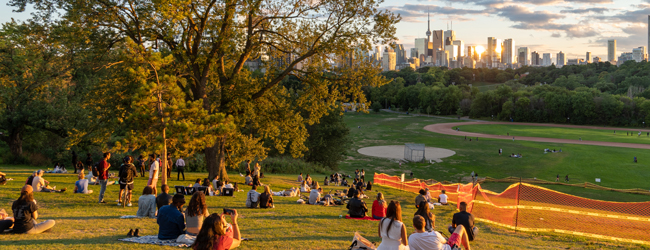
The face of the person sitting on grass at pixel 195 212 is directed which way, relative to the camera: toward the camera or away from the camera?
away from the camera

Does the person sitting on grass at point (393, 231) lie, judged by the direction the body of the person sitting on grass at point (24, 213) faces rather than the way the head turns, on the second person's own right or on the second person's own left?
on the second person's own right

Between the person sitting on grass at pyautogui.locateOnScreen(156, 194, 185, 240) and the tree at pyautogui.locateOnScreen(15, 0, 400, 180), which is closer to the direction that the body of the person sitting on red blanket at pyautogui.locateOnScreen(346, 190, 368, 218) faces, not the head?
the tree

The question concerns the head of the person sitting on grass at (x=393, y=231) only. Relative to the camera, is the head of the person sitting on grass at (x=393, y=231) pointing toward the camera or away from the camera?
away from the camera

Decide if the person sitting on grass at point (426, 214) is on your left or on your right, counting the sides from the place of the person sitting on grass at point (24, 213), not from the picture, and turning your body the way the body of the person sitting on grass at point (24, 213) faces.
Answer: on your right

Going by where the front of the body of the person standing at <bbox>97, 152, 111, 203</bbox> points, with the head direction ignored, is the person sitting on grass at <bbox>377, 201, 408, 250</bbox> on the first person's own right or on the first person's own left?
on the first person's own right

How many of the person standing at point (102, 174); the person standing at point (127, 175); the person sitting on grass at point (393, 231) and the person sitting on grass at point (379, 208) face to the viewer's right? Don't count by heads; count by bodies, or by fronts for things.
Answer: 1

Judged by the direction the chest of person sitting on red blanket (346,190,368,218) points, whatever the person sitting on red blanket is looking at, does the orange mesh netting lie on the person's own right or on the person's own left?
on the person's own right

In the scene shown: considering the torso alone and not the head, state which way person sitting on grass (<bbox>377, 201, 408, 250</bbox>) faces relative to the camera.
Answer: away from the camera

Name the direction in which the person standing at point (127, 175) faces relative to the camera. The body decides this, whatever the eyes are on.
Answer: away from the camera
